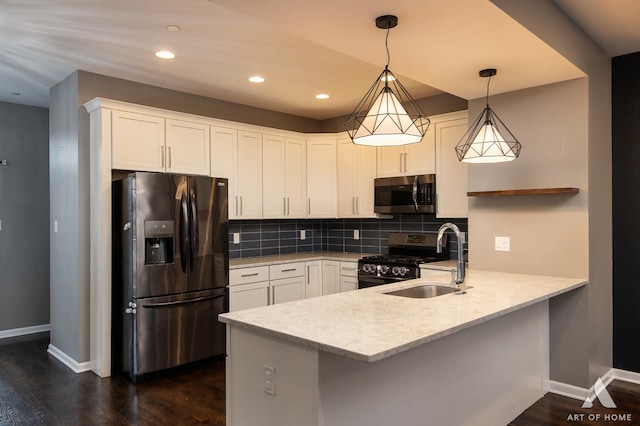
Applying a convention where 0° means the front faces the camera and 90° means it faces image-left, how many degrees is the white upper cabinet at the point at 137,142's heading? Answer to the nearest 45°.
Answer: approximately 315°

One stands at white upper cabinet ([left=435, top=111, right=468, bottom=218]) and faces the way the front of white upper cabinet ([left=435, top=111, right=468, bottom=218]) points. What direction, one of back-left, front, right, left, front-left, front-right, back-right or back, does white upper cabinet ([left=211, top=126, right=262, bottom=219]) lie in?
front-right

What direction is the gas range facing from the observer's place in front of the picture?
facing the viewer and to the left of the viewer

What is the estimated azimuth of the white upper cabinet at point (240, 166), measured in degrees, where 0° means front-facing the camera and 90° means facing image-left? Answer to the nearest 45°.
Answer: approximately 315°

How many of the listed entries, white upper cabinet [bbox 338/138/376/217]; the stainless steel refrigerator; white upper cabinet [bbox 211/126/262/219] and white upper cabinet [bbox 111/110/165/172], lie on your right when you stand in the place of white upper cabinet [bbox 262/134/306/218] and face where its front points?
3

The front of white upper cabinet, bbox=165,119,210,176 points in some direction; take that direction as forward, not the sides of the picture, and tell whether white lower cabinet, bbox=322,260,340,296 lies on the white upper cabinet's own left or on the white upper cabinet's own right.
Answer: on the white upper cabinet's own left

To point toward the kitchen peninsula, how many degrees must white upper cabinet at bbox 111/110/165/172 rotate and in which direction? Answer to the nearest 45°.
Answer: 0° — it already faces it

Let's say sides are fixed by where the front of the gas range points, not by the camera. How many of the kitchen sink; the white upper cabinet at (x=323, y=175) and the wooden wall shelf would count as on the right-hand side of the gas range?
1

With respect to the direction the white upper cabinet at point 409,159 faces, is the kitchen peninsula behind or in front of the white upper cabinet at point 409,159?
in front

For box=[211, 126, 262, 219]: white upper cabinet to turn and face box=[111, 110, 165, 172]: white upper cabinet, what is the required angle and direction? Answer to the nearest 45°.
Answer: approximately 90° to its right

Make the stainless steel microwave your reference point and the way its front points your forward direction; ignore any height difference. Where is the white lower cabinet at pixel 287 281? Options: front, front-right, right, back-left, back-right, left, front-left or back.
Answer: front-right

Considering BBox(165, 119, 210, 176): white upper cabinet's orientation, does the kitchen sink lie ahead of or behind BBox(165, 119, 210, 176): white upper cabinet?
ahead
